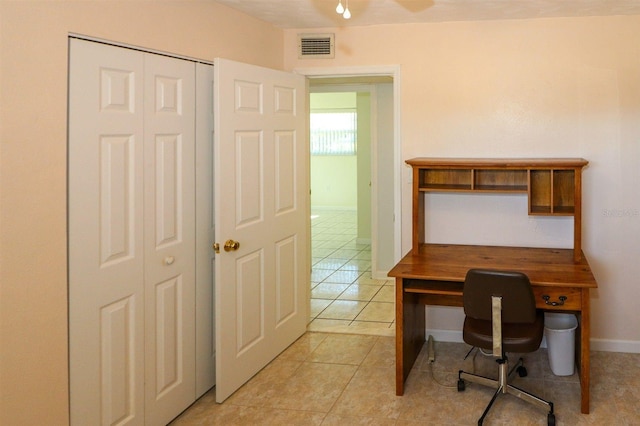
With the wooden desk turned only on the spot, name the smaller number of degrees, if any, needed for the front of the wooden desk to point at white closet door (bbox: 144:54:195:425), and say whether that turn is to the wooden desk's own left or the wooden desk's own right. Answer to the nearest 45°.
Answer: approximately 45° to the wooden desk's own right

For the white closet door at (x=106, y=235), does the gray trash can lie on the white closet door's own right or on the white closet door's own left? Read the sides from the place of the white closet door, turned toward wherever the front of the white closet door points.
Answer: on the white closet door's own left

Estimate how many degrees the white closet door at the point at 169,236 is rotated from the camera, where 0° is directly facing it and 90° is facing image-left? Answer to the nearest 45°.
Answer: approximately 315°

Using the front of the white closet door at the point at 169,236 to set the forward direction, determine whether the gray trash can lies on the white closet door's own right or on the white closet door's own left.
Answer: on the white closet door's own left

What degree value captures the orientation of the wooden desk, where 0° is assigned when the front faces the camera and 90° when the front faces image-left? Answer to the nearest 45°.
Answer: approximately 0°

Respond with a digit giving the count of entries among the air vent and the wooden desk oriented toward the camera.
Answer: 2
